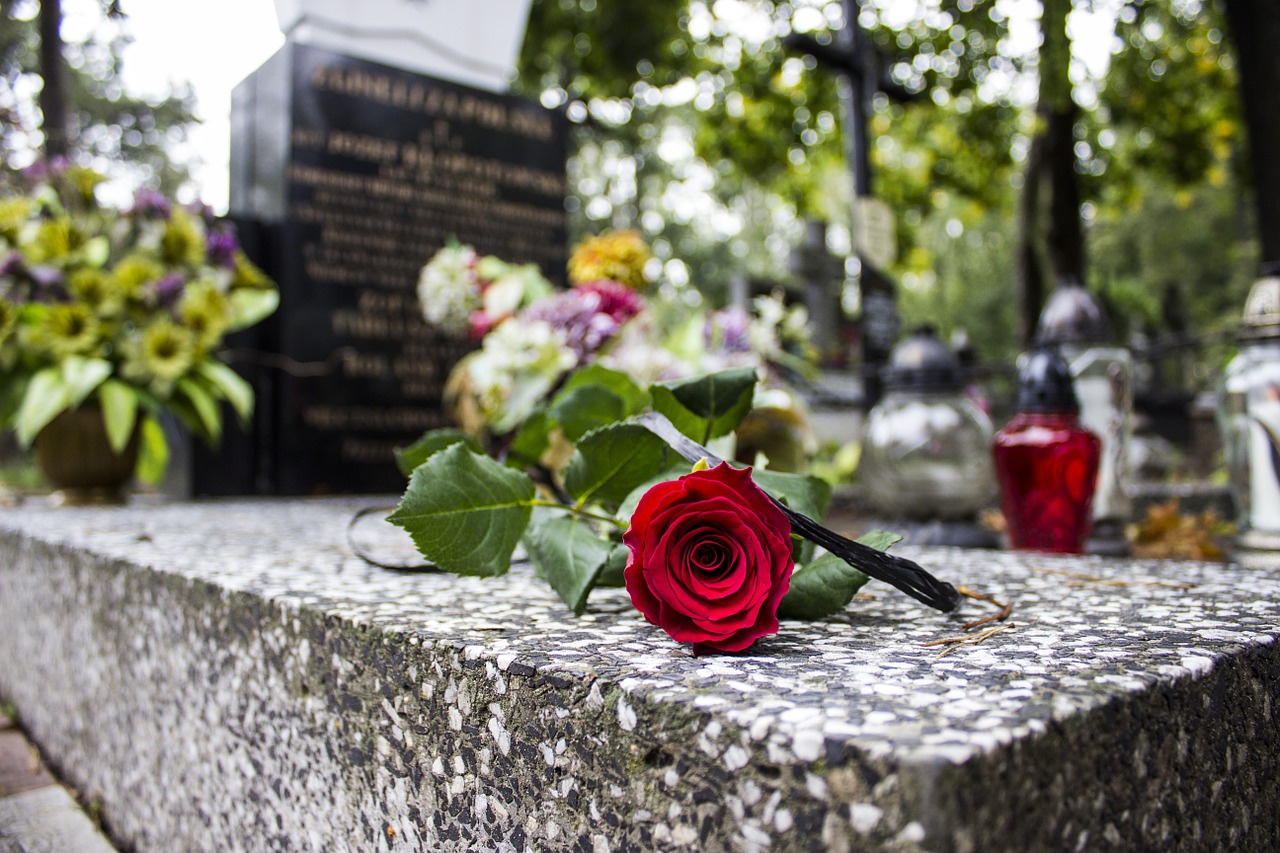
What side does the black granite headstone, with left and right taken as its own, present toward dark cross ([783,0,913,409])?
left

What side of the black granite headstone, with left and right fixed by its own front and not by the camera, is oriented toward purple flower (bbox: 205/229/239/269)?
right

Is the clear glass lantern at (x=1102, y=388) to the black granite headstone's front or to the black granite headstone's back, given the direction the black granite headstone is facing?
to the front

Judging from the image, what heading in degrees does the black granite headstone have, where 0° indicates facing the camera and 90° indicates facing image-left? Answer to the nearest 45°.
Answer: approximately 315°

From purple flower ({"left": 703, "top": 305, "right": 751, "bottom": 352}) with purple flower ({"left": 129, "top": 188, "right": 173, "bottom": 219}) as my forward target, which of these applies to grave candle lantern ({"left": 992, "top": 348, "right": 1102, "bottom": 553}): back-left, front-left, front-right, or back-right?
back-left

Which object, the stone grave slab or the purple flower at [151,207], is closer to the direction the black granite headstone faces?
the stone grave slab

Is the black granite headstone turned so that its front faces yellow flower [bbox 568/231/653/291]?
yes

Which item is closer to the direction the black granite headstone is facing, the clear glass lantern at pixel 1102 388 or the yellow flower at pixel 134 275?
the clear glass lantern

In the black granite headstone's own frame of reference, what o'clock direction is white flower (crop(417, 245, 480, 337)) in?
The white flower is roughly at 1 o'clock from the black granite headstone.
